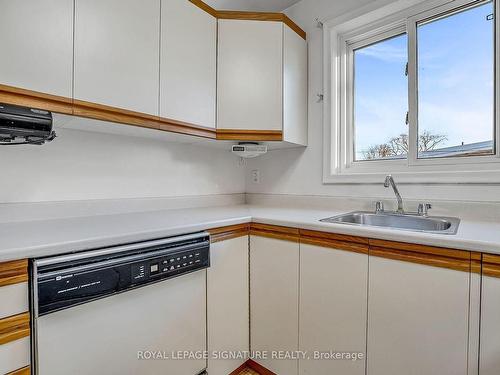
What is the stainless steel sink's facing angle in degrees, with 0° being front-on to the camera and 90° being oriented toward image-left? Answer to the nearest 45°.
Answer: approximately 45°

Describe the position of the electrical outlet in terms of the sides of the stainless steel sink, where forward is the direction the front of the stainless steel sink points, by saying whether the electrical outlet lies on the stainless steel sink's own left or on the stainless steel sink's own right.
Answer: on the stainless steel sink's own right

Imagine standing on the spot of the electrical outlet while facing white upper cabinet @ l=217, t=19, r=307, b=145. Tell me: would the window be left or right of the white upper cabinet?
left
